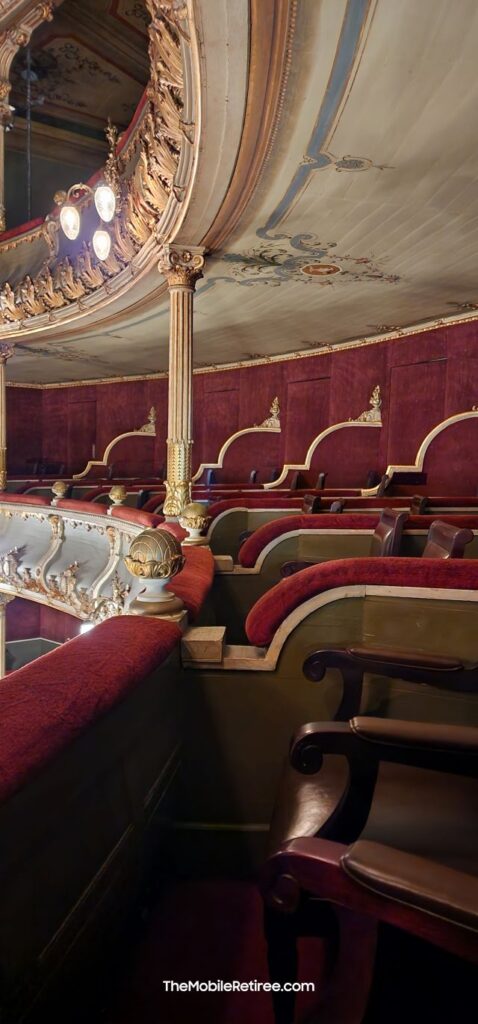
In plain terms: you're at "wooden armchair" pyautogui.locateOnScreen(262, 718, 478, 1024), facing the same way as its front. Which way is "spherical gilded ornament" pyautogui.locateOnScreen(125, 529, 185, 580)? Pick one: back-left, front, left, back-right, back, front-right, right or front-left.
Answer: front-right

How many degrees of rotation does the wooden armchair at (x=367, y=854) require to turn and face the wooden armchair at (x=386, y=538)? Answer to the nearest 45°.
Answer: approximately 90° to its right

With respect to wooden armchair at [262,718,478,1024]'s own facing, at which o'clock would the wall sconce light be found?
The wall sconce light is roughly at 2 o'clock from the wooden armchair.

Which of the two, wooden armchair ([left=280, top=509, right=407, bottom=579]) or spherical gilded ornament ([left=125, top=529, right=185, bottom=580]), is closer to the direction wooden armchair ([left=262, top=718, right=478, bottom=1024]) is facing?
the spherical gilded ornament

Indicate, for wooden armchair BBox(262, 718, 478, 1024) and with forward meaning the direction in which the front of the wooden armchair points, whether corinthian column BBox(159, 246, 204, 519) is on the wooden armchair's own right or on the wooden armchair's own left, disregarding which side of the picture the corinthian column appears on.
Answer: on the wooden armchair's own right

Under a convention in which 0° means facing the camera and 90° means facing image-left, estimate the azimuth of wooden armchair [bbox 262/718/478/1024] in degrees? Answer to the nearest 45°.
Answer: approximately 90°
